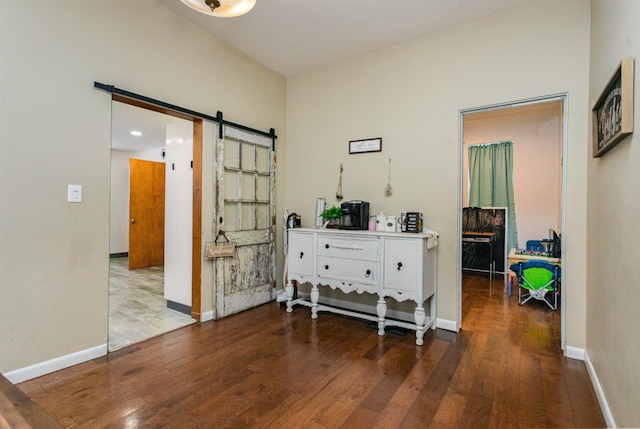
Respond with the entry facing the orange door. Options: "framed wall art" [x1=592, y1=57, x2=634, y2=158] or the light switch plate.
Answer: the framed wall art

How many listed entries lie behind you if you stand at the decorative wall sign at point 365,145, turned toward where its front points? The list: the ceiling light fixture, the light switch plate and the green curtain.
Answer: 1

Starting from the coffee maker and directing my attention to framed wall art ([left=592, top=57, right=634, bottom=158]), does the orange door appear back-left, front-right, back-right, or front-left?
back-right

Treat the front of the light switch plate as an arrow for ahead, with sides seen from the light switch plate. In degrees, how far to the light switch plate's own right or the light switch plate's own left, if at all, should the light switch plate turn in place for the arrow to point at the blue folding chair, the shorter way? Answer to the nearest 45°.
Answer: approximately 90° to the light switch plate's own left

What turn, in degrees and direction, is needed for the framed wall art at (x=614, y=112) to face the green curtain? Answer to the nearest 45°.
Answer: approximately 90° to its right

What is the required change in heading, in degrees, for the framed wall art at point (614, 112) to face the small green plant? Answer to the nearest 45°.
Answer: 0° — it already faces it

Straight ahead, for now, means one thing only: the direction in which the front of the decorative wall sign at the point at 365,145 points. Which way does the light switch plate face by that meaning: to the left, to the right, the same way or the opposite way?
to the left

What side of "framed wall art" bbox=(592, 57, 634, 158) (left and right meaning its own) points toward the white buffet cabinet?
front

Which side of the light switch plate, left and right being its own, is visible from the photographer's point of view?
front

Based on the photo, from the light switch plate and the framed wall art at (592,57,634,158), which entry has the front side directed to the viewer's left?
the framed wall art

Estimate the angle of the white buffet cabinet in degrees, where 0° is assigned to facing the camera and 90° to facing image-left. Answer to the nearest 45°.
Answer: approximately 45°

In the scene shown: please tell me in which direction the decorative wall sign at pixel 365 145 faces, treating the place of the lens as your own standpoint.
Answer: facing the viewer and to the left of the viewer

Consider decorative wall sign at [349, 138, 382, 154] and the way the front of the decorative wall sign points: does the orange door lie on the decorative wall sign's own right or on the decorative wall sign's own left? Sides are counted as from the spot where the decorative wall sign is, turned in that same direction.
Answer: on the decorative wall sign's own right

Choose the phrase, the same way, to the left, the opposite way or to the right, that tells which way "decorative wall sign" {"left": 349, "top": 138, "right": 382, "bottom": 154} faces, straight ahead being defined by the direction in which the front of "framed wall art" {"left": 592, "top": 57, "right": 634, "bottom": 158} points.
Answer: to the left

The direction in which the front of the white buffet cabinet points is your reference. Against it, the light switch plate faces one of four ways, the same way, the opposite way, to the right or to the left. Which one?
to the left

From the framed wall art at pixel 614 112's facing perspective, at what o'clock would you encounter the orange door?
The orange door is roughly at 12 o'clock from the framed wall art.

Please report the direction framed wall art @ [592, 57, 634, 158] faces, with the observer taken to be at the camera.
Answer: facing to the left of the viewer

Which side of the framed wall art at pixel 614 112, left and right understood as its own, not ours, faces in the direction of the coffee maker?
front
